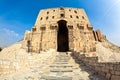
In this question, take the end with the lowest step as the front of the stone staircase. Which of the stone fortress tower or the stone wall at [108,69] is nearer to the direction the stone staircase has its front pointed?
the stone wall

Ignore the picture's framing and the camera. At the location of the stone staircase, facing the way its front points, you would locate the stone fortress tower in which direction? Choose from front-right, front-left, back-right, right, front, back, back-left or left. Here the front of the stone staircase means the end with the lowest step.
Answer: back

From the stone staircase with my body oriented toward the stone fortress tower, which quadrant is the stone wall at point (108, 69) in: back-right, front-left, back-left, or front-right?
back-right

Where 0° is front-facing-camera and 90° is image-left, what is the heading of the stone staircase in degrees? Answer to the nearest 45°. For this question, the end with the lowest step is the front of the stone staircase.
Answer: approximately 0°
